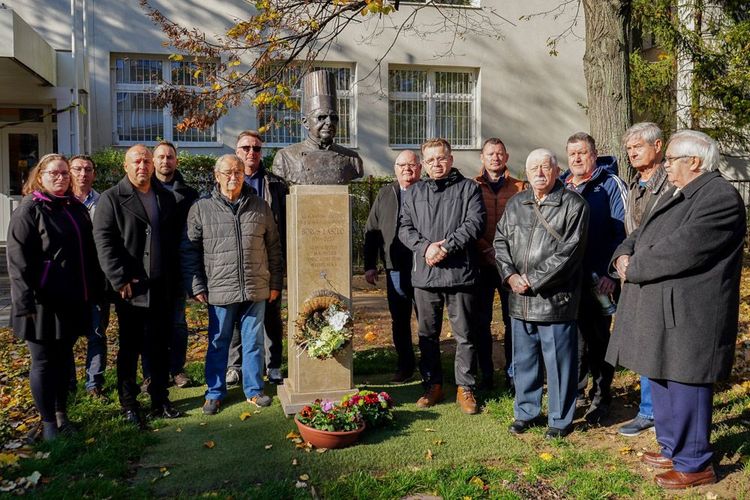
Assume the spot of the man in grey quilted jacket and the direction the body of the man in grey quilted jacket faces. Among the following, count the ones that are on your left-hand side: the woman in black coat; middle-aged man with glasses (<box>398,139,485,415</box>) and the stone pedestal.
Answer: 2

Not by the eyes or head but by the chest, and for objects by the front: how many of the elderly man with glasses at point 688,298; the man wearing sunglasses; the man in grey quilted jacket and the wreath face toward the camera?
3

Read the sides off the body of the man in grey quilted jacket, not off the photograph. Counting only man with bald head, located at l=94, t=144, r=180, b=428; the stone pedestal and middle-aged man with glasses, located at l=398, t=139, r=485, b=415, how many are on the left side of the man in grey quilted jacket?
2

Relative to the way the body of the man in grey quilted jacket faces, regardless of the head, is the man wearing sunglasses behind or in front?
behind

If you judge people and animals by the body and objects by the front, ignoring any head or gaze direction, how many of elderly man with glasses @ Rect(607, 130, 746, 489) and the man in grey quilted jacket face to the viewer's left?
1

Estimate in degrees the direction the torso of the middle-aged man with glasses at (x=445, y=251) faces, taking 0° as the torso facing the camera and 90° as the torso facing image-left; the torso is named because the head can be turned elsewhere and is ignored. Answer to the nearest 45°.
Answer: approximately 0°

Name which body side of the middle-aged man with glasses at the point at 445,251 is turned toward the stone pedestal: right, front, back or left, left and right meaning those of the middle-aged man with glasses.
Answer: right

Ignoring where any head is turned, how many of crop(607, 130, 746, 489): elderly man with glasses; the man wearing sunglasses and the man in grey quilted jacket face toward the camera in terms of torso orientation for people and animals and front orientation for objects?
2

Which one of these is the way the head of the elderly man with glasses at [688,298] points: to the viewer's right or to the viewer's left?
to the viewer's left

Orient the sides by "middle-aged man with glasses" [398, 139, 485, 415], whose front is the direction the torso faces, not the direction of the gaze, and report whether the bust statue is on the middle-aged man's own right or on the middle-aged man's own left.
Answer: on the middle-aged man's own right
